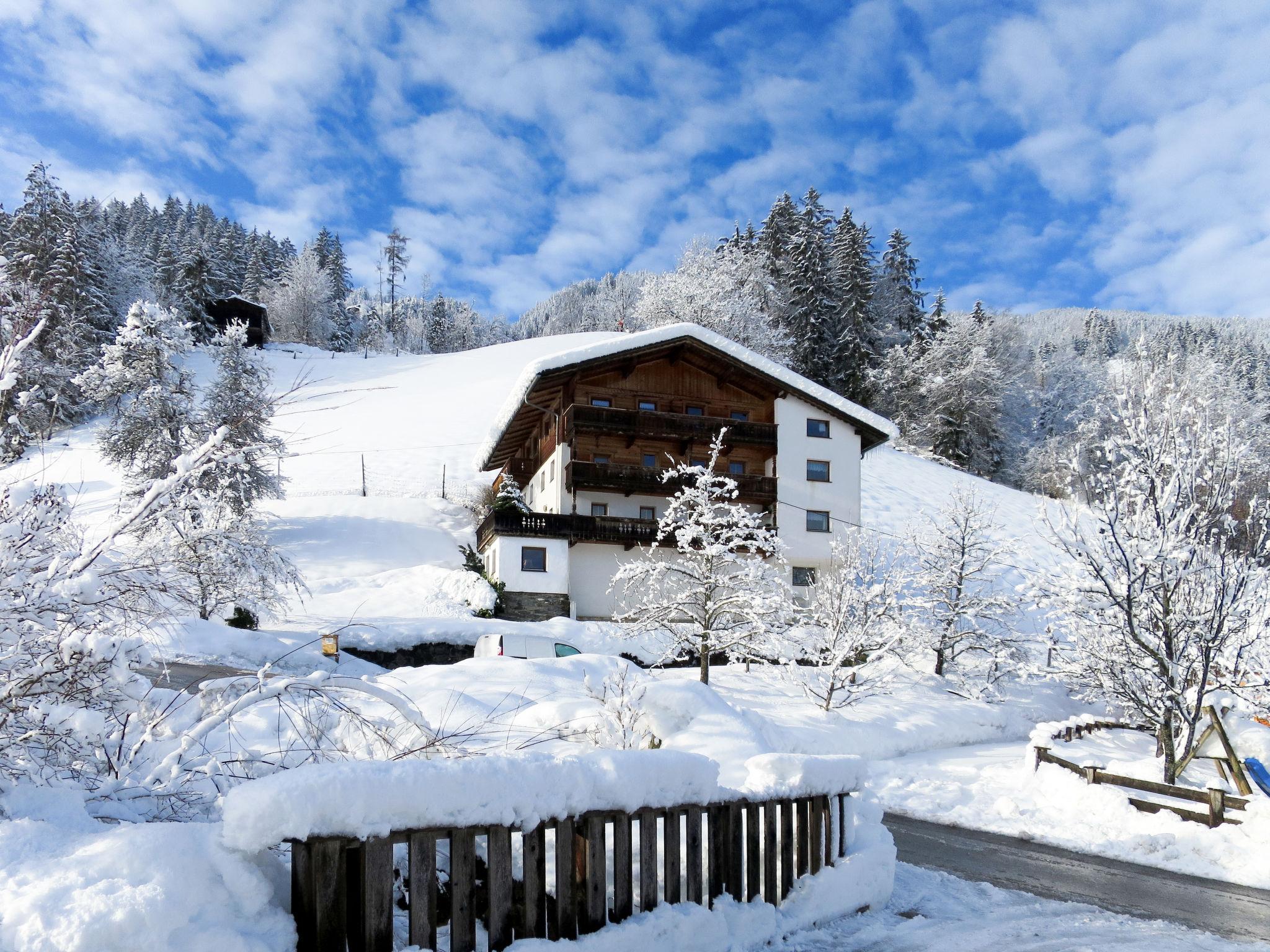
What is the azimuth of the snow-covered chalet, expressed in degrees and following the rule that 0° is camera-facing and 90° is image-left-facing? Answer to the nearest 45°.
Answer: approximately 0°

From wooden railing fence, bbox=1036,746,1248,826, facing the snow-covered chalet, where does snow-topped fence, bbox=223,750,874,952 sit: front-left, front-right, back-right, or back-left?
back-left

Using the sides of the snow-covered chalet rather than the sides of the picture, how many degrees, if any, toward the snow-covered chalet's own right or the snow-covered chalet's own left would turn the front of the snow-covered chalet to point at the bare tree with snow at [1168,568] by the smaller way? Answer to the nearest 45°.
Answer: approximately 45° to the snow-covered chalet's own left

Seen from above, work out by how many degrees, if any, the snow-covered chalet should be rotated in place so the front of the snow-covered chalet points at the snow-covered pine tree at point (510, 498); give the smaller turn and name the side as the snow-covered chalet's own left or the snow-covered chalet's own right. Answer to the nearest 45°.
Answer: approximately 90° to the snow-covered chalet's own right
